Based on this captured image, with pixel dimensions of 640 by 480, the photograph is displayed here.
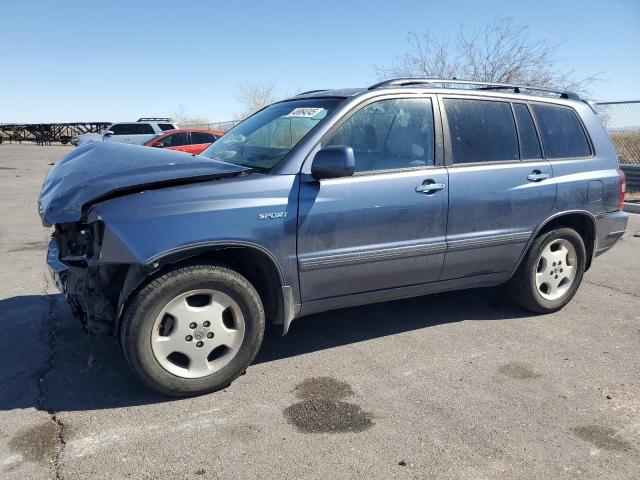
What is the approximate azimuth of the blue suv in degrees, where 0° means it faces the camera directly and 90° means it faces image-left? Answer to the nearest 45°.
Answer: approximately 45°

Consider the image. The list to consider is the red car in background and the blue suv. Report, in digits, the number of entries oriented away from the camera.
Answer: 0

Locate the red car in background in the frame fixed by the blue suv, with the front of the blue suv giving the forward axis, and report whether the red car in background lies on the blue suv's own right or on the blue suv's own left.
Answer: on the blue suv's own right

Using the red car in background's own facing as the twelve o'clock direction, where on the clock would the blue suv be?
The blue suv is roughly at 9 o'clock from the red car in background.

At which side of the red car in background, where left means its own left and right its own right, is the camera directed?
left
